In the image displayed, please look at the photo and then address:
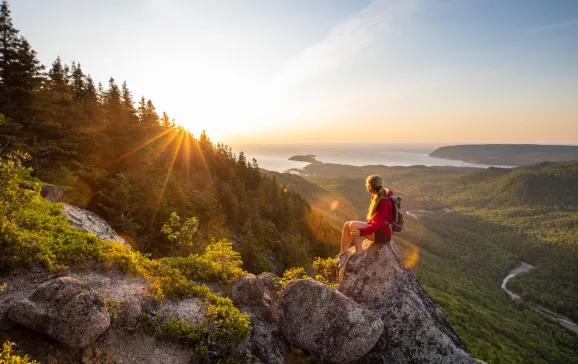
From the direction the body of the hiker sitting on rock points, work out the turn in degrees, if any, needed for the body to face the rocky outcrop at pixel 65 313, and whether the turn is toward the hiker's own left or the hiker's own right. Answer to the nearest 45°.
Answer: approximately 45° to the hiker's own left

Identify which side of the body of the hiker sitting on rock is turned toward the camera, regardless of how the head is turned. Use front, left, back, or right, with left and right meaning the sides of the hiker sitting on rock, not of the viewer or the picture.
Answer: left

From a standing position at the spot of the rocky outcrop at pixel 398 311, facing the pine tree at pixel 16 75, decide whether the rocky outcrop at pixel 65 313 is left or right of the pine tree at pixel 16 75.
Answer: left

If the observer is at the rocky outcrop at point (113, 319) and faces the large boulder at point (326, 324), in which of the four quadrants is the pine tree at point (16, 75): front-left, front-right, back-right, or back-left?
back-left

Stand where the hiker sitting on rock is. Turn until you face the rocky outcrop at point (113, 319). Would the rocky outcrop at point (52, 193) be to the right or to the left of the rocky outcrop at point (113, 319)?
right
